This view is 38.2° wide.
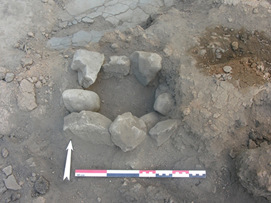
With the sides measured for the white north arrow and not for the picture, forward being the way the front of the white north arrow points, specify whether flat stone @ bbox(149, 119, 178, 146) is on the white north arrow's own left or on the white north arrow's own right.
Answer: on the white north arrow's own right

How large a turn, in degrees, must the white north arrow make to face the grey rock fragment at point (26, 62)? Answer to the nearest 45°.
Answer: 0° — it already faces it

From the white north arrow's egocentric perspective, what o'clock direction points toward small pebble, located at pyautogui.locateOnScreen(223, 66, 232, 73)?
The small pebble is roughly at 3 o'clock from the white north arrow.

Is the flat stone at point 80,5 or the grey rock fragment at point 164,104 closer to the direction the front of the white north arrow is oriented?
the flat stone

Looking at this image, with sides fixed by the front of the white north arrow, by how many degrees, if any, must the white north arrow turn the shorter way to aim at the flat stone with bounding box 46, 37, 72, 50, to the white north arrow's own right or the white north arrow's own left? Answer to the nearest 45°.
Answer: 0° — it already faces it

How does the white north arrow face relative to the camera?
away from the camera
